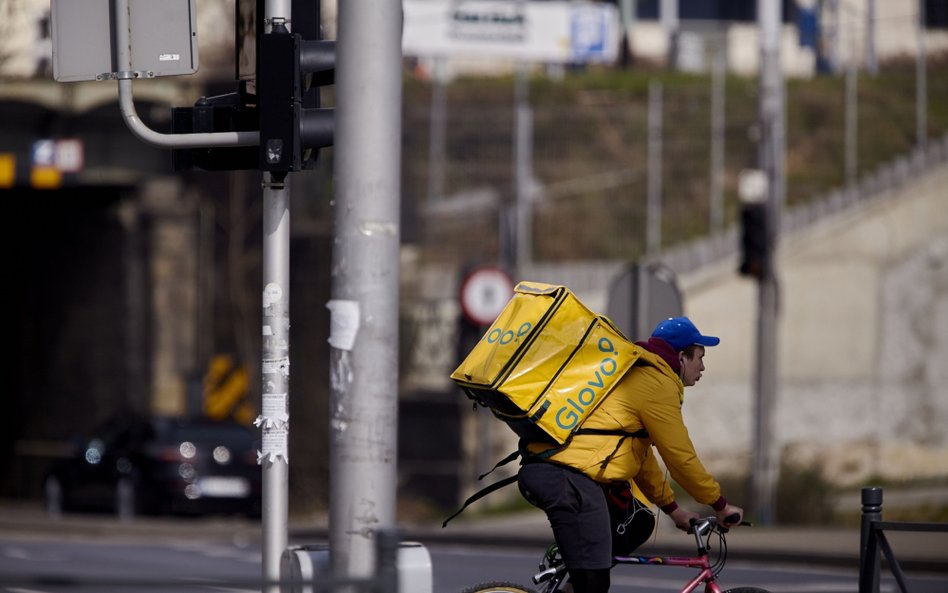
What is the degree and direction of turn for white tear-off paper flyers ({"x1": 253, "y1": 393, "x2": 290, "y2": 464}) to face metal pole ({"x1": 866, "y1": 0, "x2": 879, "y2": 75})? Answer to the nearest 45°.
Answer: approximately 135° to its left

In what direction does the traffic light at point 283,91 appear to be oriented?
to the viewer's right

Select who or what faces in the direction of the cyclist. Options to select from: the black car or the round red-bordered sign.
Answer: the round red-bordered sign

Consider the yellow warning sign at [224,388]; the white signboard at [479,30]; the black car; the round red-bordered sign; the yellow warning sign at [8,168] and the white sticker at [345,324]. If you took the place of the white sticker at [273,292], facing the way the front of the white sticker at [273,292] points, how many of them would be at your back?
5

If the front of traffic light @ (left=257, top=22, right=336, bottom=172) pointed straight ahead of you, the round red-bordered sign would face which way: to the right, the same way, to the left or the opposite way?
to the right

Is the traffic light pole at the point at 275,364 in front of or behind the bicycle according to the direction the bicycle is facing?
behind

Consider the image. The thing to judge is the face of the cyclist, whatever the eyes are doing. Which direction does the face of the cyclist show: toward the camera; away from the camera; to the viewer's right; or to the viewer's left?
to the viewer's right

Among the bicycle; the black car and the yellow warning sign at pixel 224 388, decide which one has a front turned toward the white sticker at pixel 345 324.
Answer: the yellow warning sign

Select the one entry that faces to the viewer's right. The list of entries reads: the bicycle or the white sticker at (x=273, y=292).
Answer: the bicycle

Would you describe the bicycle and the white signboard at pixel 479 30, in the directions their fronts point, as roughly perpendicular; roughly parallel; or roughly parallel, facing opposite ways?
roughly perpendicular

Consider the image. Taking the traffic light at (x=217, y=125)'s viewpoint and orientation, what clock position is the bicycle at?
The bicycle is roughly at 3 o'clock from the traffic light.

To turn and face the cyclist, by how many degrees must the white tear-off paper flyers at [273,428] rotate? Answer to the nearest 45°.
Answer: approximately 45° to its left

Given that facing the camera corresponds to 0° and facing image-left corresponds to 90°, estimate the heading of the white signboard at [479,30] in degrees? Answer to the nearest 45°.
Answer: approximately 0°

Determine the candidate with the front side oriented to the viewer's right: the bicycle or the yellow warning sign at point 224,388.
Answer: the bicycle
